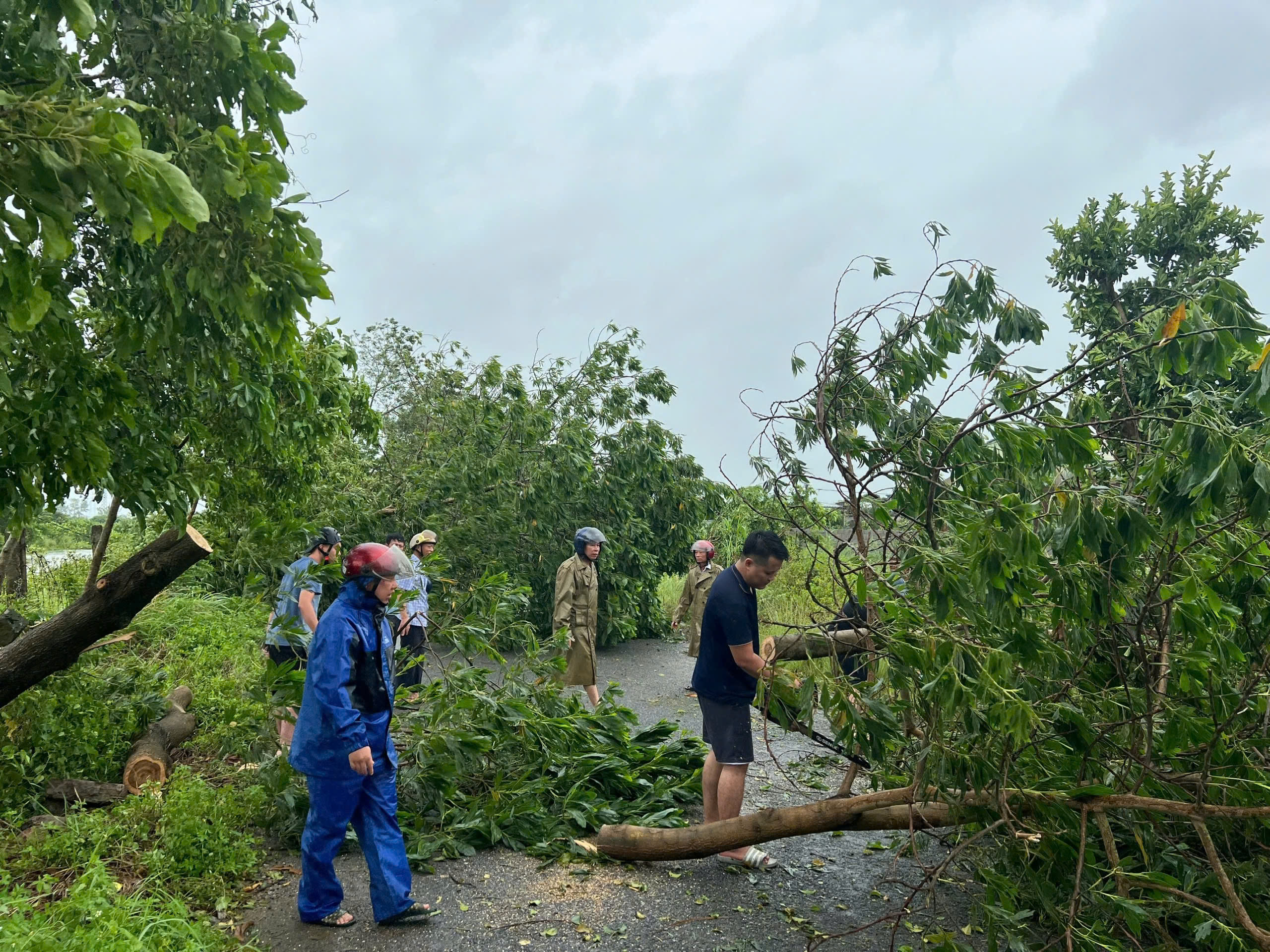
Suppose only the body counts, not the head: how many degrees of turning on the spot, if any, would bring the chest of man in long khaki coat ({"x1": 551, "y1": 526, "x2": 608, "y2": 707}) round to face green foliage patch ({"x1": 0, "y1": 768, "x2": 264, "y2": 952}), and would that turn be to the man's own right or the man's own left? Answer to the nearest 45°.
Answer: approximately 90° to the man's own right

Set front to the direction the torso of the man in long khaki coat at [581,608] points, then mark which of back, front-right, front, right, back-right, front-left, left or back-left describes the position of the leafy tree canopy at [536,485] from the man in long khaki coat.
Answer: back-left

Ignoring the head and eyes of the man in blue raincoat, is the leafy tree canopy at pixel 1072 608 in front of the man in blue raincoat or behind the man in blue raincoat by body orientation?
in front

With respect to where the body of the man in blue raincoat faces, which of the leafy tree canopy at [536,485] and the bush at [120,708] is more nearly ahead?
the leafy tree canopy

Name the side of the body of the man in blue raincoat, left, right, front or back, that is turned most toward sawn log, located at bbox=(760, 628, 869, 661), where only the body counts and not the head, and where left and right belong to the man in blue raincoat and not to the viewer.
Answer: front

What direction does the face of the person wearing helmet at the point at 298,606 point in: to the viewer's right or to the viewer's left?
to the viewer's right

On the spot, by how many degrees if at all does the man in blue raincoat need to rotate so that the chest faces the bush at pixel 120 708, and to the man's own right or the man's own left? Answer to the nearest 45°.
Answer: approximately 135° to the man's own left

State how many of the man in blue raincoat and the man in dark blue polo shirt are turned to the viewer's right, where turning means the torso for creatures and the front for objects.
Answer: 2

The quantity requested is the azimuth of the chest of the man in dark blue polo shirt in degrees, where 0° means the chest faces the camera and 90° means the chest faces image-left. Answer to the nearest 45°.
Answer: approximately 270°

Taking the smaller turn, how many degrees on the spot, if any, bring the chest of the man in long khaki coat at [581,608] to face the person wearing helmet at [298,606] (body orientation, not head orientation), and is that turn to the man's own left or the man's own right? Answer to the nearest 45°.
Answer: approximately 90° to the man's own right

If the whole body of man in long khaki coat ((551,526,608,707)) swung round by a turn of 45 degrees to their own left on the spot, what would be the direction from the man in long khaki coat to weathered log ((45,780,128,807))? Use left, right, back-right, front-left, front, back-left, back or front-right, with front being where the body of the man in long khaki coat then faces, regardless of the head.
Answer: back-right

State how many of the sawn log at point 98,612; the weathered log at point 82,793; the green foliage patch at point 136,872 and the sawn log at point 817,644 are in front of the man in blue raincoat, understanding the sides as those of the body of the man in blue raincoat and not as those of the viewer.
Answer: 1

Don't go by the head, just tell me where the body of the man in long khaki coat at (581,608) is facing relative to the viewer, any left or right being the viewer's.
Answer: facing the viewer and to the right of the viewer

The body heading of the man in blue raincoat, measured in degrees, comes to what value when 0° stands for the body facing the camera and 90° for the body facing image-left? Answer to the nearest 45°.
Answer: approximately 270°
